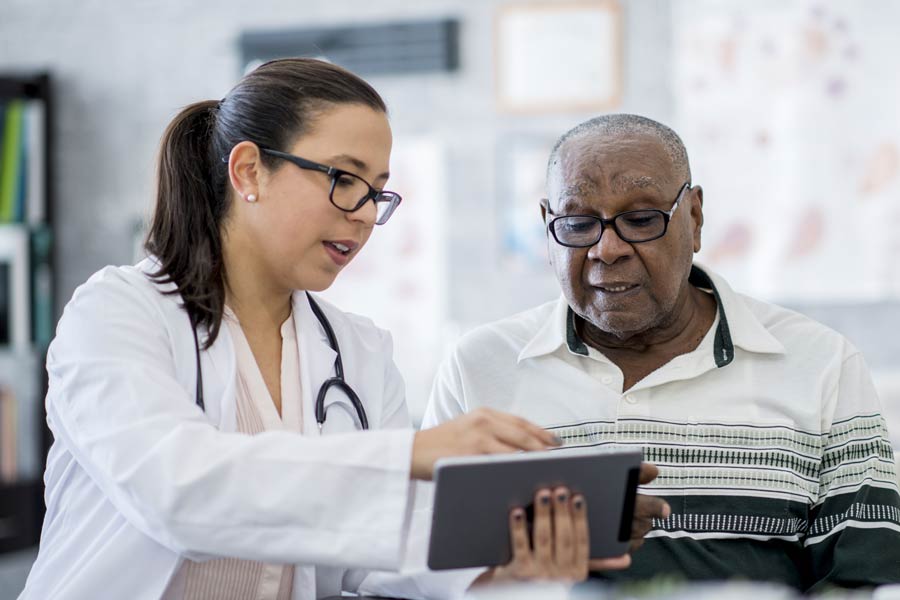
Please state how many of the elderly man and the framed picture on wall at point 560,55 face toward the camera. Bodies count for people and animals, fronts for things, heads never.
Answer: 2

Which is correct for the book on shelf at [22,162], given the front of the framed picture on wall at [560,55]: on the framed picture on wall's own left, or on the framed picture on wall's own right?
on the framed picture on wall's own right

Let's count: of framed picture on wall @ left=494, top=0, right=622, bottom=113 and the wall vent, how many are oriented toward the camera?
2

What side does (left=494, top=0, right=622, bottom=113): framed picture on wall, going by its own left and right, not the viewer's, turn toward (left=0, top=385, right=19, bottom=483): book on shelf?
right

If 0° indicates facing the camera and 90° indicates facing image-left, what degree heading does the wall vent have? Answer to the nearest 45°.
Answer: approximately 0°

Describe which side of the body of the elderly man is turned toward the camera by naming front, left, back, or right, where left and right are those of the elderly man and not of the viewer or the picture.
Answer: front

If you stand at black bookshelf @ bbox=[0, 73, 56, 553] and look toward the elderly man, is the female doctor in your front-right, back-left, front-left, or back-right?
front-right

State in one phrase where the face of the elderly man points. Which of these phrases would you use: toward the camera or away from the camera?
toward the camera

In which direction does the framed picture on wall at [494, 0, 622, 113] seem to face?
toward the camera

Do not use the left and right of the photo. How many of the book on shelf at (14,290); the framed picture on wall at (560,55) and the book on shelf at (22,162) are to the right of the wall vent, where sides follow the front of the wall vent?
2

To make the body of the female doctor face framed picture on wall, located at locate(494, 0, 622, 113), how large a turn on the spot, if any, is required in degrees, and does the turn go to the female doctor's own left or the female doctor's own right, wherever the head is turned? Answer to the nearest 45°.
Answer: approximately 90° to the female doctor's own left

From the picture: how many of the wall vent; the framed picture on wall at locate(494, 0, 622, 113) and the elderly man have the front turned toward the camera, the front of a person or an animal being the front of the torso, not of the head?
3

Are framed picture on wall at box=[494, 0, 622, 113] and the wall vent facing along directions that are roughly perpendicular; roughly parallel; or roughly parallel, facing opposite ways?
roughly parallel
